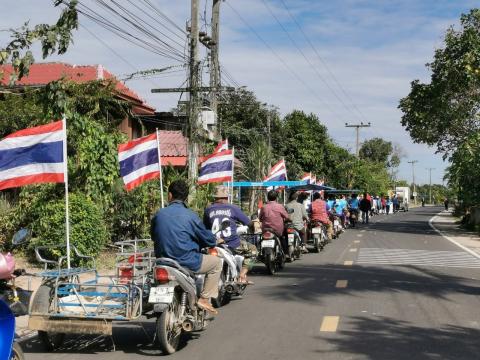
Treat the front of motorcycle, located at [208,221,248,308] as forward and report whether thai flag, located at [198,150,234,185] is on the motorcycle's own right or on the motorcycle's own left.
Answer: on the motorcycle's own left

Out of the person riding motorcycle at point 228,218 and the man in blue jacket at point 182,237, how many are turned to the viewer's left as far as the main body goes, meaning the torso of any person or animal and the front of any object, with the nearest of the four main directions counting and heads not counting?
0

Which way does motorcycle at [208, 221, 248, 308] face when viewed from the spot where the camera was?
facing away from the viewer and to the right of the viewer

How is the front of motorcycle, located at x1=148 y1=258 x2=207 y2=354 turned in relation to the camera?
facing away from the viewer and to the right of the viewer

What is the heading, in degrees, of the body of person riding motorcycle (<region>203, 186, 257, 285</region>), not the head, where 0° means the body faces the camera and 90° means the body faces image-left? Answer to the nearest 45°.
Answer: approximately 225°

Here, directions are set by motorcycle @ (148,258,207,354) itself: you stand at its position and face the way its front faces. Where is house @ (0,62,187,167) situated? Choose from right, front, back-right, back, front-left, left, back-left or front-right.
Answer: front-left

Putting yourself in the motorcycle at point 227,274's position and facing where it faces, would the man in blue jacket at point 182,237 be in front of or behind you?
behind

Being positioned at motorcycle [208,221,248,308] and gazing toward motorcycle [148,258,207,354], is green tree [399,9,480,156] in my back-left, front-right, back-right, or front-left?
back-left

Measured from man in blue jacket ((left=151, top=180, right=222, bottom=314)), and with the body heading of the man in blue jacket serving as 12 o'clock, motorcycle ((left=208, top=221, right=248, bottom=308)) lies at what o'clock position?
The motorcycle is roughly at 11 o'clock from the man in blue jacket.

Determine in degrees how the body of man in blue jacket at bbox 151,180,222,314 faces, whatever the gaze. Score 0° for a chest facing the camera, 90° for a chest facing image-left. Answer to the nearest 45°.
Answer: approximately 225°

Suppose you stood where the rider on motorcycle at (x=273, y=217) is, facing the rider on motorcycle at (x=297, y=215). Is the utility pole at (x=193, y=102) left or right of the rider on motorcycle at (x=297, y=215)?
left
